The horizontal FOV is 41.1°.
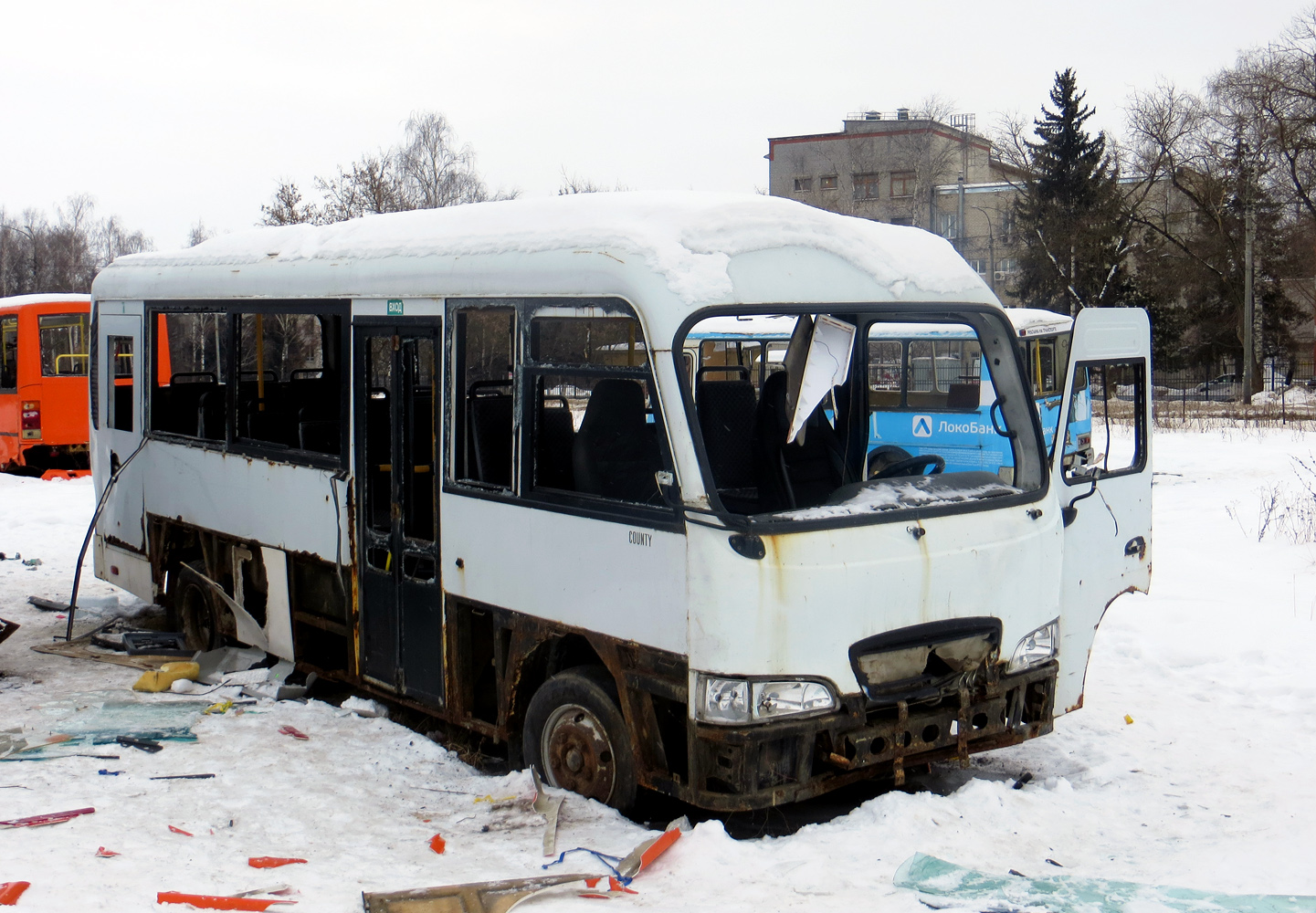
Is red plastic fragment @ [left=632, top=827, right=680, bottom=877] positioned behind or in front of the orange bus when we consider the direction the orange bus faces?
behind

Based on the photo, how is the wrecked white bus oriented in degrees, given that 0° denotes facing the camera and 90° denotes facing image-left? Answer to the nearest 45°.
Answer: approximately 315°

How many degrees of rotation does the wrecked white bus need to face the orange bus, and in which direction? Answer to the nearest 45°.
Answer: approximately 180°

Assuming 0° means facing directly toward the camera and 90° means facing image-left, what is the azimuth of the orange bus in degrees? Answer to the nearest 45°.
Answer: approximately 135°

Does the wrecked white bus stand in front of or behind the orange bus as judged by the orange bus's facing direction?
behind

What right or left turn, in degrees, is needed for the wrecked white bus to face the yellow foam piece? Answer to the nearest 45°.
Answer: approximately 180°

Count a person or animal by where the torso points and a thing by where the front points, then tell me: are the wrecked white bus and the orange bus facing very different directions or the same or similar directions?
very different directions
